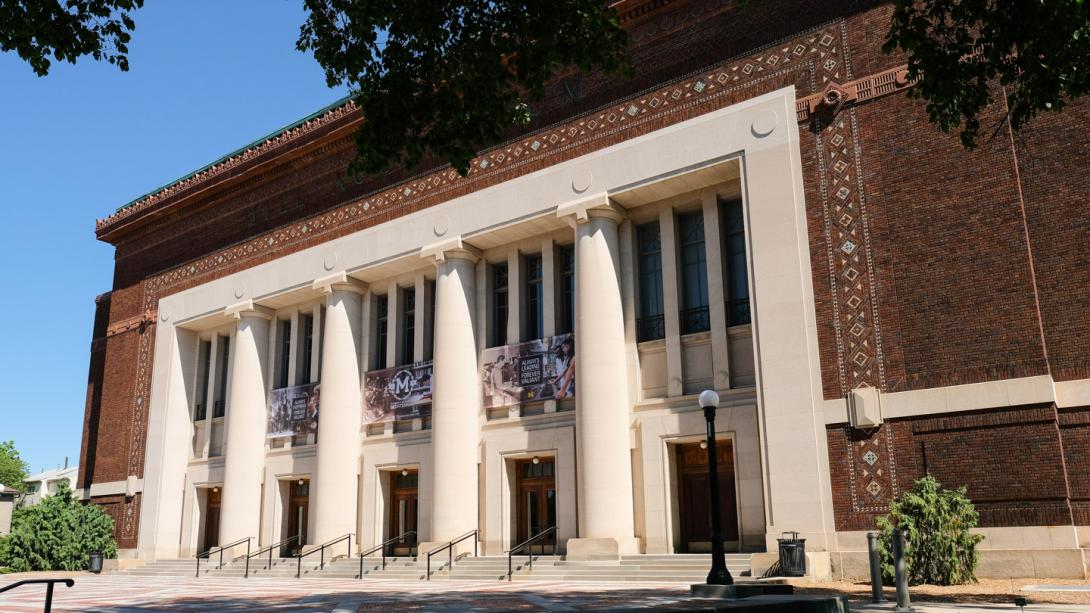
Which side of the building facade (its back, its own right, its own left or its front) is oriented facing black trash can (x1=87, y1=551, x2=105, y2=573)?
right

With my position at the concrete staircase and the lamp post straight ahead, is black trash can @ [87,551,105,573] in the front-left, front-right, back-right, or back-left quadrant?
back-right

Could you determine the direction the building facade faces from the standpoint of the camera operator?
facing the viewer and to the left of the viewer

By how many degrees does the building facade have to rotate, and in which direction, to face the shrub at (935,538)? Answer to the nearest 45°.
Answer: approximately 90° to its left

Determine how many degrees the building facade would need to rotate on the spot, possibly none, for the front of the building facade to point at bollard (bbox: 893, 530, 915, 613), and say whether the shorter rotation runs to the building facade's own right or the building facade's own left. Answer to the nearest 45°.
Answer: approximately 45° to the building facade's own left

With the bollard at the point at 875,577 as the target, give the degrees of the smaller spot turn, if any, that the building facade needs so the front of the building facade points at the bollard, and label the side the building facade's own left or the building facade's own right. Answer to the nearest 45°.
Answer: approximately 45° to the building facade's own left
